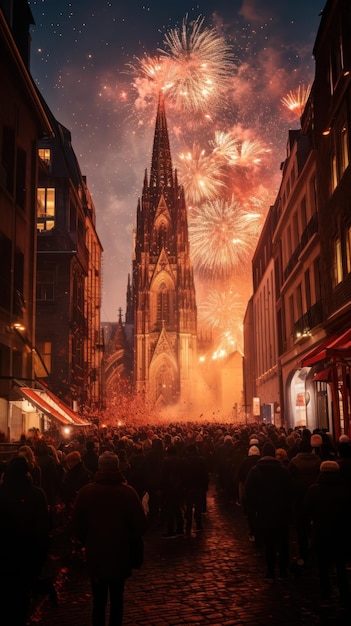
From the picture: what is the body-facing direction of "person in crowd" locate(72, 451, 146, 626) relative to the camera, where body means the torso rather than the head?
away from the camera

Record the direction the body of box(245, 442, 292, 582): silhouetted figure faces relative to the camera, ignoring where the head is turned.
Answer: away from the camera

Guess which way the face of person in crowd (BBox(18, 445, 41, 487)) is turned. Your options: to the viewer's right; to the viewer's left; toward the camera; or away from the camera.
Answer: away from the camera

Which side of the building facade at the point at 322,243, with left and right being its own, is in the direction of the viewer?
left

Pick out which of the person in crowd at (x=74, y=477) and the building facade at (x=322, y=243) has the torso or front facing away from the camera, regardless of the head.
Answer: the person in crowd

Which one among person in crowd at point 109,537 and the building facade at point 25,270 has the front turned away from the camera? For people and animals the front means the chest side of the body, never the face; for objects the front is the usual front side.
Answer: the person in crowd

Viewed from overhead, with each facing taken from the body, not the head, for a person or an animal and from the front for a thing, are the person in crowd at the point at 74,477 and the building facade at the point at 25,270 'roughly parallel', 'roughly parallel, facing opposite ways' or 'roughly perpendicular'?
roughly perpendicular

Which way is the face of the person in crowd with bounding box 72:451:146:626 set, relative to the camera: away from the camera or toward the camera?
away from the camera

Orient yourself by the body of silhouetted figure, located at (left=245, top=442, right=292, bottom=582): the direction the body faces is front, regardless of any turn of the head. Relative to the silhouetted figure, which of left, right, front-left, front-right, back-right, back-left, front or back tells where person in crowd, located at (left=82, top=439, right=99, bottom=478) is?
front-left

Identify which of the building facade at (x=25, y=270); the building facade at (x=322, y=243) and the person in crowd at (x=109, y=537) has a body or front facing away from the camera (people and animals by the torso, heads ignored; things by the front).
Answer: the person in crowd

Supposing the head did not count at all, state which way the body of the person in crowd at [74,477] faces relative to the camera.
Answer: away from the camera

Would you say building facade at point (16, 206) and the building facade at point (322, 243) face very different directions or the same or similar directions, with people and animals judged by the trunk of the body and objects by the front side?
very different directions
